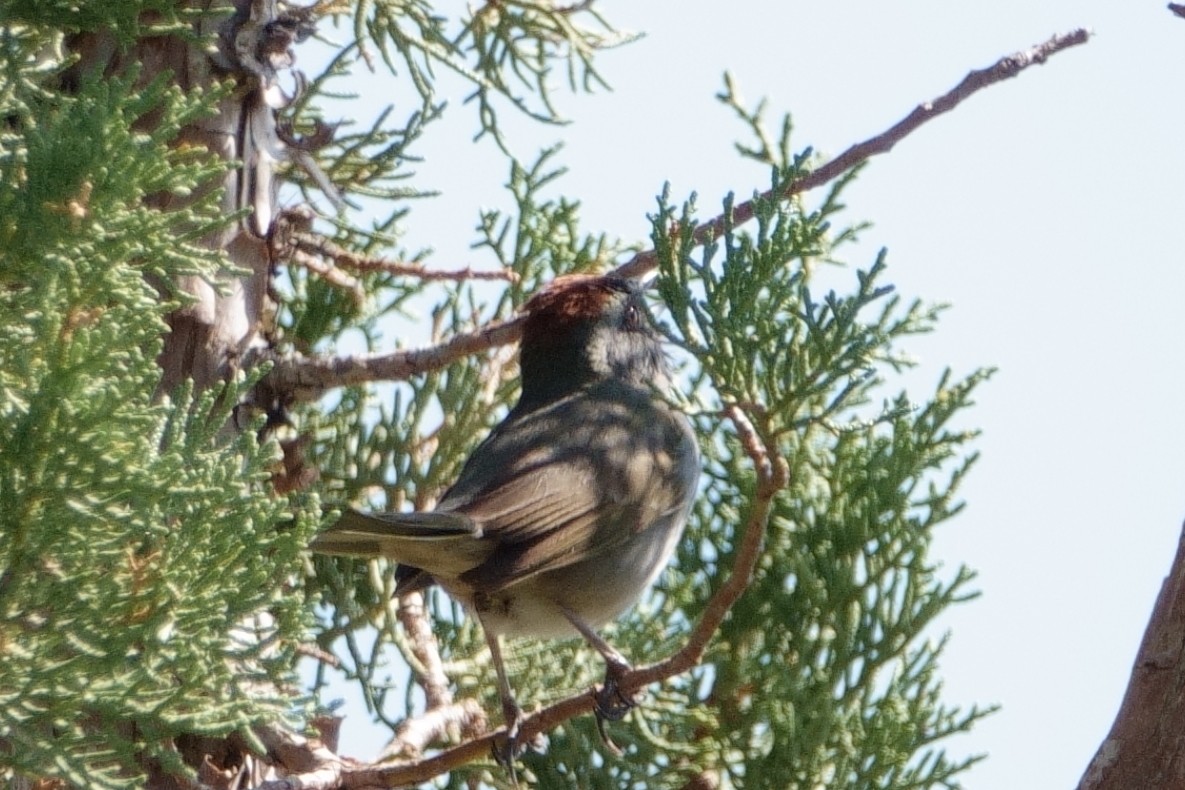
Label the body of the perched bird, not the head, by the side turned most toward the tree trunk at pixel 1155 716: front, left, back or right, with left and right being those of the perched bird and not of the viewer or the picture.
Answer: right

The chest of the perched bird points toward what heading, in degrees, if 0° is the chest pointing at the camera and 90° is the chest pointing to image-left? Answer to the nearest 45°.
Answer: approximately 225°
